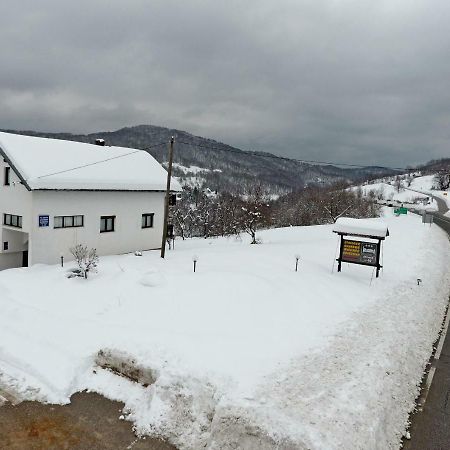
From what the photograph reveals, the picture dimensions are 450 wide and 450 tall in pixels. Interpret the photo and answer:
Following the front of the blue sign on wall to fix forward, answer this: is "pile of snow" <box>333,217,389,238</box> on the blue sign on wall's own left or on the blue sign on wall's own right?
on the blue sign on wall's own left

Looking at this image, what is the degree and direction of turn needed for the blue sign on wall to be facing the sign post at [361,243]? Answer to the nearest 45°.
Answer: approximately 45° to its left

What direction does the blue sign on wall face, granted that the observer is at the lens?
facing the viewer
